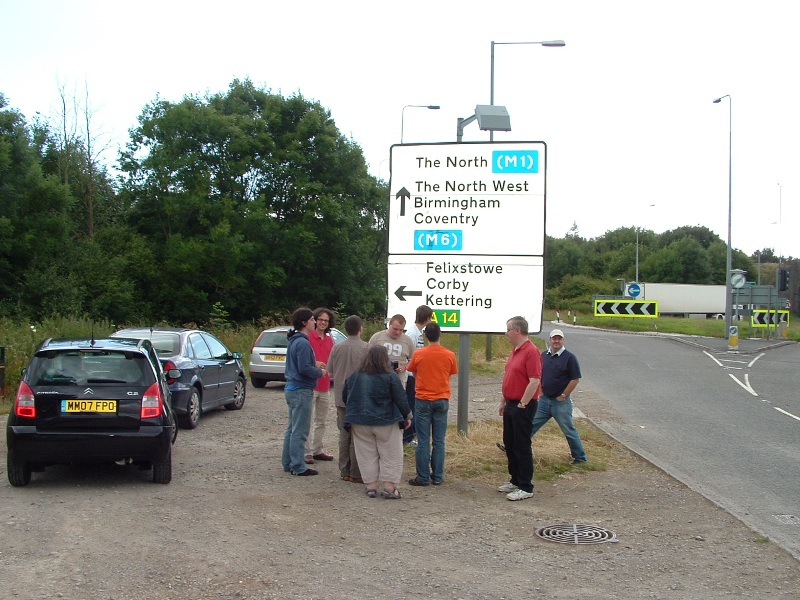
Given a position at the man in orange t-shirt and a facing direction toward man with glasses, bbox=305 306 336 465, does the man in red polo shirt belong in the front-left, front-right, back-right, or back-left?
back-right

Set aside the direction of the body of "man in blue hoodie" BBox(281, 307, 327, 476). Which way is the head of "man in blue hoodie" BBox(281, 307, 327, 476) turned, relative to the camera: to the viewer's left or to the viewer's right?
to the viewer's right

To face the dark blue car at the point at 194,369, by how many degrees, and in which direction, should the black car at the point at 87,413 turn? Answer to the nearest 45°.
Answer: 0° — it already faces it

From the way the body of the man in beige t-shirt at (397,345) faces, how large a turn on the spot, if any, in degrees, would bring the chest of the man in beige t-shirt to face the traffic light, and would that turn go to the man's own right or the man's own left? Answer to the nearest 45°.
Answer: approximately 135° to the man's own left

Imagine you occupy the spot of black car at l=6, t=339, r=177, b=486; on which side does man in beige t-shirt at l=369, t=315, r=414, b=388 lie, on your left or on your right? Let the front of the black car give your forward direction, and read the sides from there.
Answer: on your right

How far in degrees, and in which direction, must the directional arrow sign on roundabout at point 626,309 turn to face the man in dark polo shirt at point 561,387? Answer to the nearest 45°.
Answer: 0° — it already faces them

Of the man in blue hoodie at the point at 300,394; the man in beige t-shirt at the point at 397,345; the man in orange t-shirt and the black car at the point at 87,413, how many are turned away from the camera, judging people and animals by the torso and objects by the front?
2

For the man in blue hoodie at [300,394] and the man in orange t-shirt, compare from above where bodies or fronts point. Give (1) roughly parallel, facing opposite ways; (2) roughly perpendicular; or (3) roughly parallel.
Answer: roughly perpendicular

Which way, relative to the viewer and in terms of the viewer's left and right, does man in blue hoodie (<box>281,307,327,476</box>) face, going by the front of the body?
facing to the right of the viewer

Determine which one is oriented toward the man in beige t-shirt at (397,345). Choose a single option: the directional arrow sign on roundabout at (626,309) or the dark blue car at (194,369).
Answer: the directional arrow sign on roundabout

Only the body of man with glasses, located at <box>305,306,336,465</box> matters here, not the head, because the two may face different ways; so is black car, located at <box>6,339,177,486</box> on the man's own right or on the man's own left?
on the man's own right

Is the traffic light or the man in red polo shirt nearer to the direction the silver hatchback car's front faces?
the traffic light

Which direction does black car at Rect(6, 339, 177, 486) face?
away from the camera

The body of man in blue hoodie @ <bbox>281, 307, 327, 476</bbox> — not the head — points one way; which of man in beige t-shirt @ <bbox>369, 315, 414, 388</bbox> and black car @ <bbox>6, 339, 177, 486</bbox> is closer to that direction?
the man in beige t-shirt

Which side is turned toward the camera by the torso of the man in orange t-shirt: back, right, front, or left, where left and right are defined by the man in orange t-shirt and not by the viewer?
back
